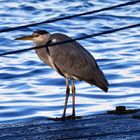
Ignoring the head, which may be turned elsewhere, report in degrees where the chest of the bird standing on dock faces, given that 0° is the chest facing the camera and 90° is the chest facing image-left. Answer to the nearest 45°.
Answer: approximately 90°
